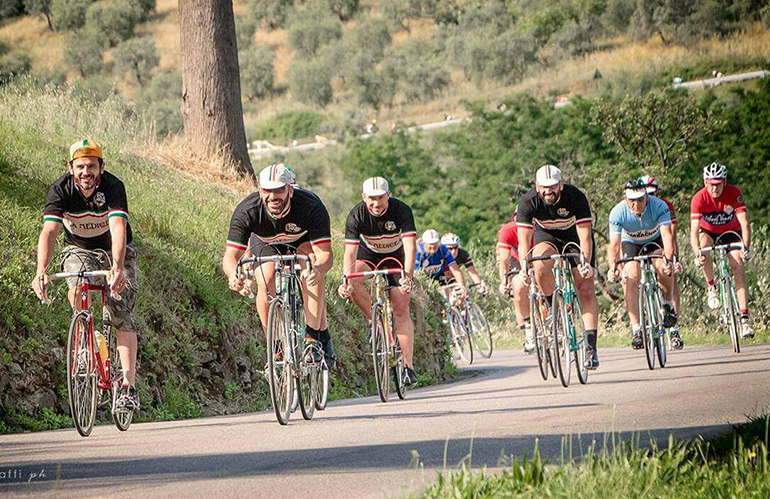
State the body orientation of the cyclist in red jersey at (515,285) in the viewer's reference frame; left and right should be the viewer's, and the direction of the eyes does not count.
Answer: facing the viewer

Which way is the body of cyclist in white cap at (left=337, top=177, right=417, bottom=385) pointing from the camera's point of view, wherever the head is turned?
toward the camera

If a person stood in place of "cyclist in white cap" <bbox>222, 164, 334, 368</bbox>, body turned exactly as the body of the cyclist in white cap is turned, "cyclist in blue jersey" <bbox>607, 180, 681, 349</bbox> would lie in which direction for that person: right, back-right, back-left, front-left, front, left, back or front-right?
back-left

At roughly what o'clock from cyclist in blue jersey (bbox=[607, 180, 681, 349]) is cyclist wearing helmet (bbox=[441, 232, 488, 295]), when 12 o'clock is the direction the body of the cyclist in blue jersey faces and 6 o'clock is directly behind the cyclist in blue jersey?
The cyclist wearing helmet is roughly at 5 o'clock from the cyclist in blue jersey.

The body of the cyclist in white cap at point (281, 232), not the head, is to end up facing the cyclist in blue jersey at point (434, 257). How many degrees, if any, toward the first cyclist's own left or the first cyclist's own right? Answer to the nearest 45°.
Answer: approximately 180°

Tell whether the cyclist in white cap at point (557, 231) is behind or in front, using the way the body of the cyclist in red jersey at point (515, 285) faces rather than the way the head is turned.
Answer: in front

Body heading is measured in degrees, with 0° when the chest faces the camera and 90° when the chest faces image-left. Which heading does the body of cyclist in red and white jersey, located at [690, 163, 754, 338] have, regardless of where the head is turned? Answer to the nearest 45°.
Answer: approximately 0°

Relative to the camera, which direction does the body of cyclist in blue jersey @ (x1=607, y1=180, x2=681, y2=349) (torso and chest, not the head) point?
toward the camera

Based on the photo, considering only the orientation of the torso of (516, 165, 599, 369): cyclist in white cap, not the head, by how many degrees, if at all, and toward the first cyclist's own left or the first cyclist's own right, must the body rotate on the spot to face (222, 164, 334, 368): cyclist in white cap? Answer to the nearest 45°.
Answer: approximately 45° to the first cyclist's own right
